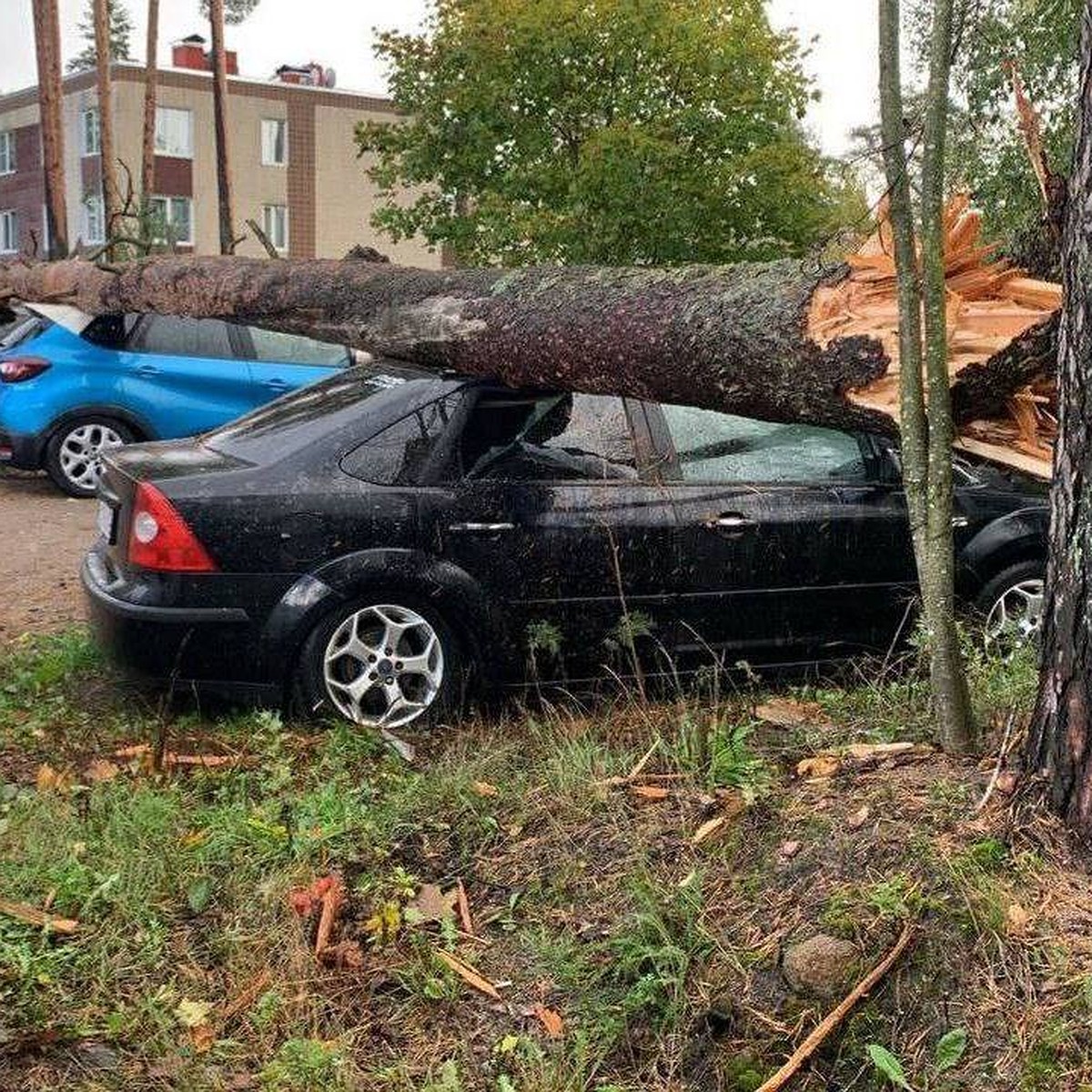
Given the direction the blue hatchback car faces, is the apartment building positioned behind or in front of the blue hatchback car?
in front

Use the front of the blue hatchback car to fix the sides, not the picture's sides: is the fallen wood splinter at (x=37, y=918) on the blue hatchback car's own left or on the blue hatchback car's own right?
on the blue hatchback car's own right

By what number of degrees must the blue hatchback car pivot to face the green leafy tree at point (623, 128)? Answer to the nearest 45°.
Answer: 0° — it already faces it

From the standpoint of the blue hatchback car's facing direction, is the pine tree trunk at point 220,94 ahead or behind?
ahead

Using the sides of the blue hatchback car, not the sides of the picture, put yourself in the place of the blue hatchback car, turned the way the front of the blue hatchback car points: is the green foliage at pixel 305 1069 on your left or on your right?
on your right

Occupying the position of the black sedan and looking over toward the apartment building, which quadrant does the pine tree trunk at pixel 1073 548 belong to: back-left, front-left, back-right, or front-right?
back-right

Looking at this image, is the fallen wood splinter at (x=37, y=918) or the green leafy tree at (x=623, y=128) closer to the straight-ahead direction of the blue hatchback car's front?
the green leafy tree

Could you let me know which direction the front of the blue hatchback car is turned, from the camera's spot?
facing away from the viewer and to the right of the viewer
